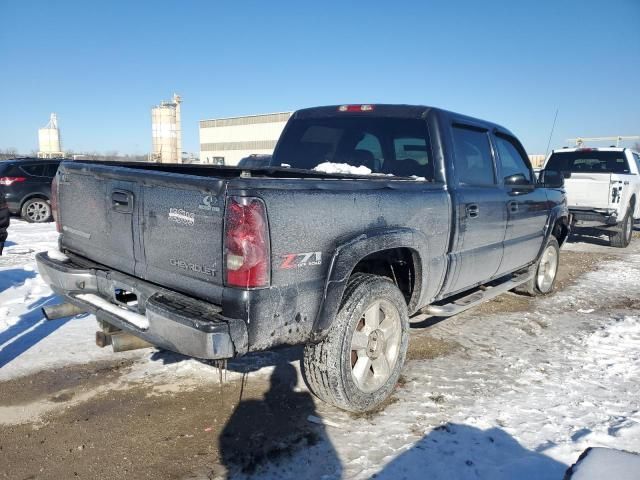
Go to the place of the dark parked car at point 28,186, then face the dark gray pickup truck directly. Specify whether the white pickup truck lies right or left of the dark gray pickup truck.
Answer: left

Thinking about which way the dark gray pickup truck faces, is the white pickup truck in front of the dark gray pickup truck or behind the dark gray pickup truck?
in front

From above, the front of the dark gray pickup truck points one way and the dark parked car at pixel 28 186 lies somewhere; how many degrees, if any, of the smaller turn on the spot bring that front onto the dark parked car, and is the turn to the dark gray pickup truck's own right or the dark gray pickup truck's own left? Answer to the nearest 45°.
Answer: approximately 90° to the dark gray pickup truck's own left

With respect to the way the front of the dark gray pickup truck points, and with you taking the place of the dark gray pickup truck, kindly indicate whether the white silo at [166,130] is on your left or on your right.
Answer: on your left

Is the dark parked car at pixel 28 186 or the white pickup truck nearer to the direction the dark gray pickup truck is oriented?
the white pickup truck

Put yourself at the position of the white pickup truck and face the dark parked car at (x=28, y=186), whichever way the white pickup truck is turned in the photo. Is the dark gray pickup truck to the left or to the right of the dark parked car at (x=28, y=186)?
left

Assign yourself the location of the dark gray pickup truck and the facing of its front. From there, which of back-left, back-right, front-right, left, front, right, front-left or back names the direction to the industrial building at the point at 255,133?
front-left

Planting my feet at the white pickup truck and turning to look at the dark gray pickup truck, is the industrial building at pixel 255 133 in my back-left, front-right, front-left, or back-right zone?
back-right

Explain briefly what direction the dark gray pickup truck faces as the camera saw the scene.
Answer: facing away from the viewer and to the right of the viewer
